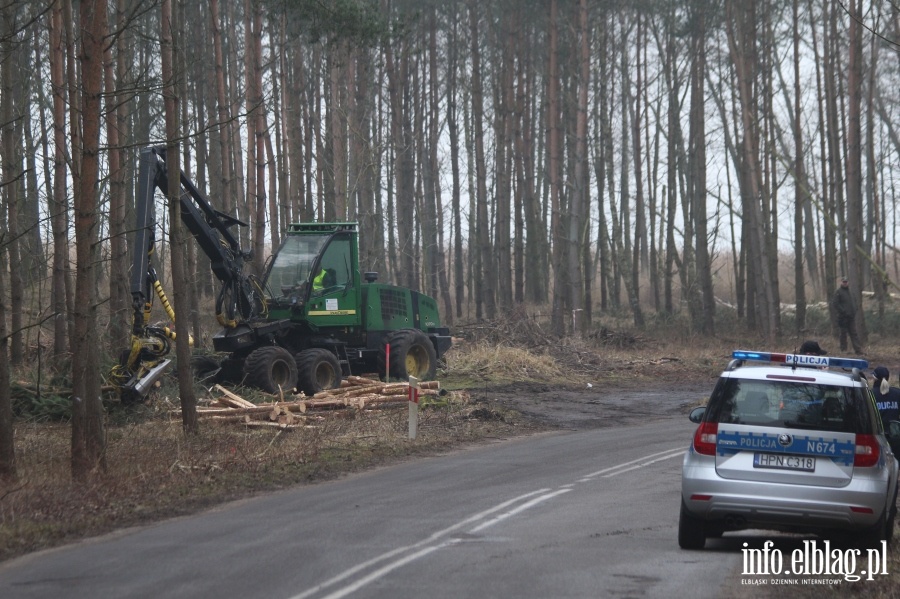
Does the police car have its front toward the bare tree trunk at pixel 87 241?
no

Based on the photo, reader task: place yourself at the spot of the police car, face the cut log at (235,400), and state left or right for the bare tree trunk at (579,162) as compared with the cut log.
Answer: right

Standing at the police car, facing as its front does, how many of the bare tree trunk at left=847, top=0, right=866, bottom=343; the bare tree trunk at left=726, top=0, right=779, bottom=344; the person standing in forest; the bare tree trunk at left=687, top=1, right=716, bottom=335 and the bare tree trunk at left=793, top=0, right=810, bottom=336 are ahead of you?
5

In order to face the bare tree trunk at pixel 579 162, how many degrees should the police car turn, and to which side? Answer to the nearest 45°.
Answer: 0° — it already faces it

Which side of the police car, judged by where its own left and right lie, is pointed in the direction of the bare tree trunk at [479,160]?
front

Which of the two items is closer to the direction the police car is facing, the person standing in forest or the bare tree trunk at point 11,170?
the person standing in forest

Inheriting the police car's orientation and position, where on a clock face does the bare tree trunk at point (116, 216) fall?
The bare tree trunk is roughly at 10 o'clock from the police car.

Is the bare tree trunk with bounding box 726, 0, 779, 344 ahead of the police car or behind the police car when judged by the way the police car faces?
ahead

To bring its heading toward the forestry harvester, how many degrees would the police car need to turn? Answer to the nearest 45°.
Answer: approximately 45° to its left

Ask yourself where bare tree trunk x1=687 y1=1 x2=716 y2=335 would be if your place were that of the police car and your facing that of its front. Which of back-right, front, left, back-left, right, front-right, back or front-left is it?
front

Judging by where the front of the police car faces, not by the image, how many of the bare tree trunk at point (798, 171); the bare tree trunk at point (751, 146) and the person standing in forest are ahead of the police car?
3

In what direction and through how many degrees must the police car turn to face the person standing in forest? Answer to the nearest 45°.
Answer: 0° — it already faces them

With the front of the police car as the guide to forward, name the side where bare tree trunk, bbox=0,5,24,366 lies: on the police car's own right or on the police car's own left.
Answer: on the police car's own left

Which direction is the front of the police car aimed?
away from the camera

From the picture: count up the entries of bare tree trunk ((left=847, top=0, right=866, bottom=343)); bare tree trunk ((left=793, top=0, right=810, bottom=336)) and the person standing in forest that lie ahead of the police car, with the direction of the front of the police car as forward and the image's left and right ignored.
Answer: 3
